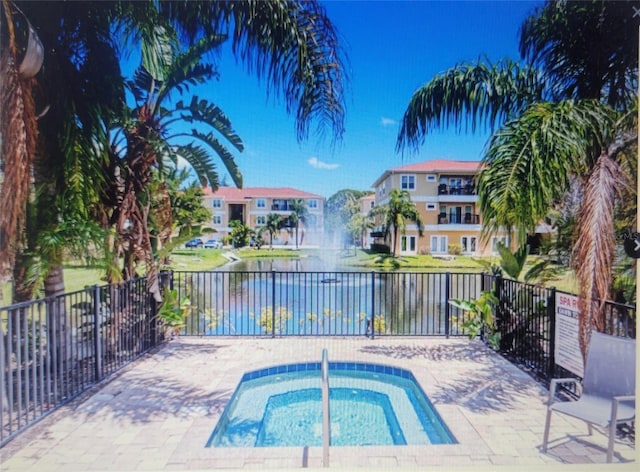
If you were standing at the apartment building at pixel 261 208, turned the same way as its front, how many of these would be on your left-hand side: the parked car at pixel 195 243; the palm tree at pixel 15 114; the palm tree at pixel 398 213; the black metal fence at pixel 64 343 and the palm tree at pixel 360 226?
2

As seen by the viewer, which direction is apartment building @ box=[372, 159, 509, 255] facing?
toward the camera

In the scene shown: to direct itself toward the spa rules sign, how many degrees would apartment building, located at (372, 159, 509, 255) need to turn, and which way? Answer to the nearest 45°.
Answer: approximately 45° to its left

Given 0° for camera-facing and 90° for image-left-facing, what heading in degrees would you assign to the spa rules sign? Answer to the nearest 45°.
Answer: approximately 45°

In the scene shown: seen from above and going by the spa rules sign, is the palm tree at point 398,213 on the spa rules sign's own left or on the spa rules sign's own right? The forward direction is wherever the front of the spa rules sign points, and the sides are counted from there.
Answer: on the spa rules sign's own right

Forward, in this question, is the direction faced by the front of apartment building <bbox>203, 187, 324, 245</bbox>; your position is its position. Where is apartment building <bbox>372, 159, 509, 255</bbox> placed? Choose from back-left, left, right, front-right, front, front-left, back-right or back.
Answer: left

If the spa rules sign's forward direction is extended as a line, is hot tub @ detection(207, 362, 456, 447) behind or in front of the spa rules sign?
in front

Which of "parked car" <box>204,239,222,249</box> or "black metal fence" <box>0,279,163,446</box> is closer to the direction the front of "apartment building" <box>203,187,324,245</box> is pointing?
the black metal fence

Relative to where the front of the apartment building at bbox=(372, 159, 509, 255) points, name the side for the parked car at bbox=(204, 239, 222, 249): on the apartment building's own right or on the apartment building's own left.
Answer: on the apartment building's own right

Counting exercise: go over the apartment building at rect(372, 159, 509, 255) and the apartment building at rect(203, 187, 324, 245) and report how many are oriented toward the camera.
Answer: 2

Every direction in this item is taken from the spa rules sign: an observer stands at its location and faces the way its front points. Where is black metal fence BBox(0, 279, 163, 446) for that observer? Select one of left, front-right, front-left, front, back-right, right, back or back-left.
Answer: front
